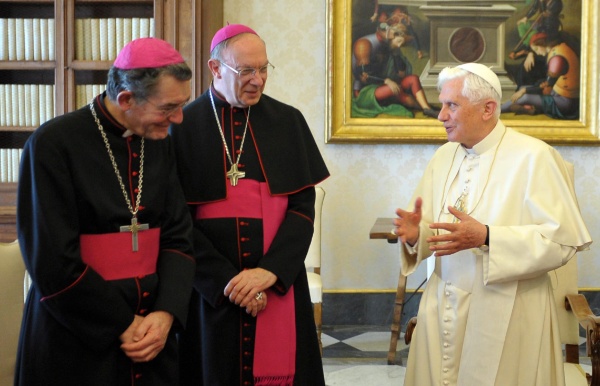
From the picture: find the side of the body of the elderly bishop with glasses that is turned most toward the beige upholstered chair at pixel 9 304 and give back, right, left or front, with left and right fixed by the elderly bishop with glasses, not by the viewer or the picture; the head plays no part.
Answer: right

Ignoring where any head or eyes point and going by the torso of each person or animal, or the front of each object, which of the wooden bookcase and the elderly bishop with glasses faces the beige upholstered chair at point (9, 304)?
the wooden bookcase

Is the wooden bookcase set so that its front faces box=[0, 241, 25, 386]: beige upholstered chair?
yes

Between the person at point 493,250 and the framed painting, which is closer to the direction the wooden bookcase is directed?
the person

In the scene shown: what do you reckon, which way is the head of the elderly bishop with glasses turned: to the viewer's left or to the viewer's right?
to the viewer's right

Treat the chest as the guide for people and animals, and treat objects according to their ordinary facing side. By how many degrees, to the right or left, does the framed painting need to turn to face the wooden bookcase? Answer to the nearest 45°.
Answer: approximately 45° to its right

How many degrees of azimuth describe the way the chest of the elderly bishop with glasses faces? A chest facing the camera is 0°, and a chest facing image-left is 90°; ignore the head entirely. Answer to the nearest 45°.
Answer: approximately 0°

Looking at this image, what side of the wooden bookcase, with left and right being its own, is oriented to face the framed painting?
left

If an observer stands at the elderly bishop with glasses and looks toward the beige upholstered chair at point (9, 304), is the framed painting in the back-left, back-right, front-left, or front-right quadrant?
back-right

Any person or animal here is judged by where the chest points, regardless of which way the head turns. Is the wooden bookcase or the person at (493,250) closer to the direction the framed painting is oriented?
the person

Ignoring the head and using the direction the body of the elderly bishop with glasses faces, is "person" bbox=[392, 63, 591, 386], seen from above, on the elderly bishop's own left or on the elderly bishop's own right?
on the elderly bishop's own left

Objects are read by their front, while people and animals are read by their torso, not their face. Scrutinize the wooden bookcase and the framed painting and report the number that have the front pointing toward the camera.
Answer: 2
